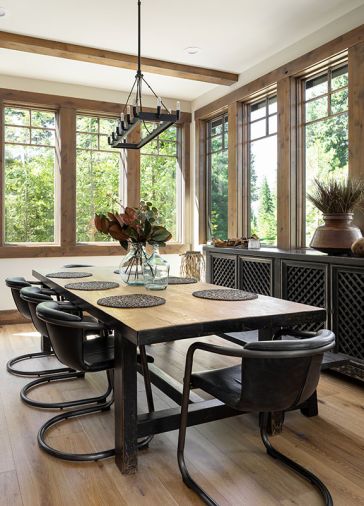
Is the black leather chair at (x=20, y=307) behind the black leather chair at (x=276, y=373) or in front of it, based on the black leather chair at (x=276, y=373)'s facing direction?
in front

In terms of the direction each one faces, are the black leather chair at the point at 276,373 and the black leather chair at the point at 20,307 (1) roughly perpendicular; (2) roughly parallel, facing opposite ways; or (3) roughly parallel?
roughly perpendicular

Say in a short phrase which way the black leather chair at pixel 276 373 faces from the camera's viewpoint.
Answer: facing away from the viewer and to the left of the viewer

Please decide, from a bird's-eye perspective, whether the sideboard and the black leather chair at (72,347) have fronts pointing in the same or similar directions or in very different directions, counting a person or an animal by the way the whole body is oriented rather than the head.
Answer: very different directions

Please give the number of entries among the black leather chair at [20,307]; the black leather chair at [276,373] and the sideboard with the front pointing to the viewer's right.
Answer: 1

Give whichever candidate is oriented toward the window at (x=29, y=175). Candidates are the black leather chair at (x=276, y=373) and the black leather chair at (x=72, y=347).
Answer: the black leather chair at (x=276, y=373)

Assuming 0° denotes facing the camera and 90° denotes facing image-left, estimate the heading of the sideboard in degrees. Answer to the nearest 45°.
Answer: approximately 45°

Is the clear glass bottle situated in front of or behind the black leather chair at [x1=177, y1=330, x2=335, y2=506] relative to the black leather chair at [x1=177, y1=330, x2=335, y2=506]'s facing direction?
in front

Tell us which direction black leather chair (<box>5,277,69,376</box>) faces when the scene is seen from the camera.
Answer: facing to the right of the viewer

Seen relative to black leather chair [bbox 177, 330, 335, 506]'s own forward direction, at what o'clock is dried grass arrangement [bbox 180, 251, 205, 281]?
The dried grass arrangement is roughly at 1 o'clock from the black leather chair.

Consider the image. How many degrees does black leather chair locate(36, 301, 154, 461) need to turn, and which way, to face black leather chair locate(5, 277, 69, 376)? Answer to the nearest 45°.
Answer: approximately 90° to its left

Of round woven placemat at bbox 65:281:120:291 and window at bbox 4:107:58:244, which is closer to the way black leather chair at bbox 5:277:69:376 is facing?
the round woven placemat

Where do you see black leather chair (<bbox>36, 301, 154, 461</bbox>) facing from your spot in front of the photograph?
facing to the right of the viewer

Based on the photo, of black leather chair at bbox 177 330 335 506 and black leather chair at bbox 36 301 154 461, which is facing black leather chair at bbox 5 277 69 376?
black leather chair at bbox 177 330 335 506

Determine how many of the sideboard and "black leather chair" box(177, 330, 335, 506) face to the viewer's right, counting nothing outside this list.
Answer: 0

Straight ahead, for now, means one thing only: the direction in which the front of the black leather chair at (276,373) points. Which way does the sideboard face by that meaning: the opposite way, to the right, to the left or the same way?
to the left
